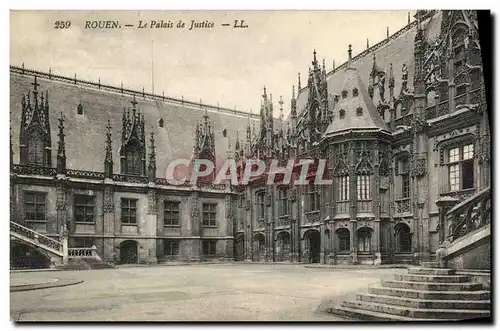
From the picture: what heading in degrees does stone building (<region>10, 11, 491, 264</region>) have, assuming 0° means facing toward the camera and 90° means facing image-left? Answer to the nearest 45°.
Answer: approximately 45°
